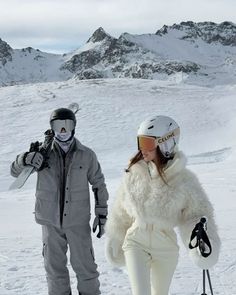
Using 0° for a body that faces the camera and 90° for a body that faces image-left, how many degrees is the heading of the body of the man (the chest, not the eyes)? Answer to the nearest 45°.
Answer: approximately 0°

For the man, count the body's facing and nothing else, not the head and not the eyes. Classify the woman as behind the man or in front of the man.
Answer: in front
